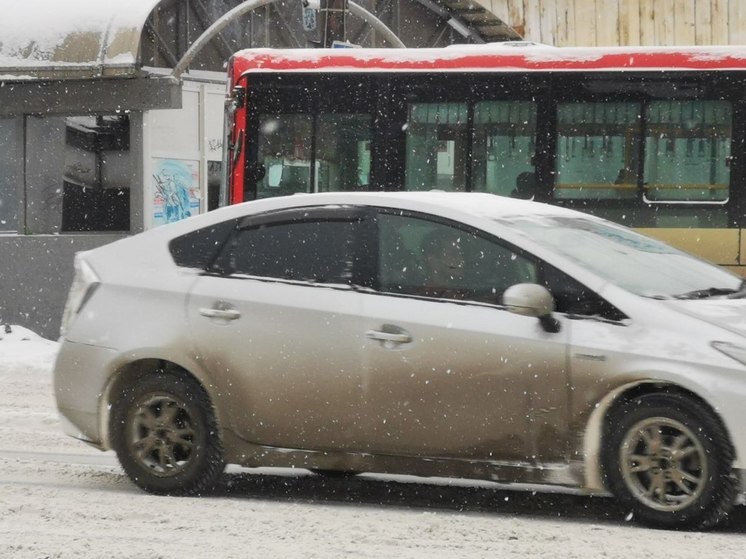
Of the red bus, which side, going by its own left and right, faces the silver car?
left

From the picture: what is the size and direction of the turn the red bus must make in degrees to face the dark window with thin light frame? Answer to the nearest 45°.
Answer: approximately 45° to its right

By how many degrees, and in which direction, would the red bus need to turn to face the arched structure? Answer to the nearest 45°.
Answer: approximately 45° to its right

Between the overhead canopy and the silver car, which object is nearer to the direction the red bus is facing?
the overhead canopy

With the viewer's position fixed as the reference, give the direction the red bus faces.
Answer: facing to the left of the viewer

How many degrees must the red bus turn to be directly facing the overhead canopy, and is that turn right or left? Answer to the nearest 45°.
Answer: approximately 45° to its right

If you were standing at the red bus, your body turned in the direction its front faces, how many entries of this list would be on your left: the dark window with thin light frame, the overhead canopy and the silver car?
1
